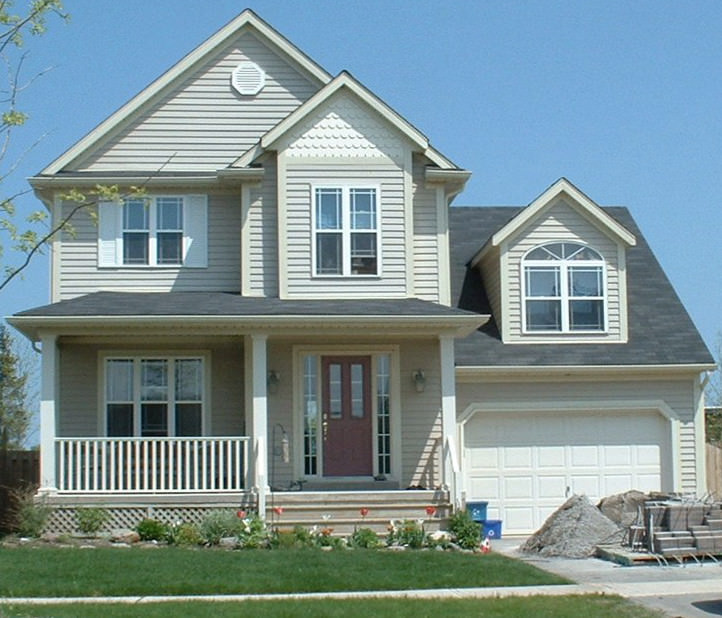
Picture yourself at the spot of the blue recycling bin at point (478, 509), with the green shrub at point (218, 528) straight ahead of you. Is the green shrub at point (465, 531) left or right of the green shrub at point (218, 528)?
left

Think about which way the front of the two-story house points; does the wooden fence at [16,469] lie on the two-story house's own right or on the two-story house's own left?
on the two-story house's own right

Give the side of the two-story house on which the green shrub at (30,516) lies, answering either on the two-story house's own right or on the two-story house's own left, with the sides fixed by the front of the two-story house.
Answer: on the two-story house's own right

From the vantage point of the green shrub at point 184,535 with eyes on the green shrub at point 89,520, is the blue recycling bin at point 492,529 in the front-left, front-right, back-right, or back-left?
back-right

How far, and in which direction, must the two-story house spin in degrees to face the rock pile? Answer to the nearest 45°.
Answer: approximately 45° to its left

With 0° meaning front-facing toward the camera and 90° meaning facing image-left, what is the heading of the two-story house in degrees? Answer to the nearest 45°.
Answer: approximately 0°

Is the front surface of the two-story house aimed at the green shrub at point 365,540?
yes

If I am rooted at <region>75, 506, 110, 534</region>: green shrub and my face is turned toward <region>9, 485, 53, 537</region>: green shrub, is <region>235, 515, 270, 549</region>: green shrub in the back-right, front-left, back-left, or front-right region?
back-left

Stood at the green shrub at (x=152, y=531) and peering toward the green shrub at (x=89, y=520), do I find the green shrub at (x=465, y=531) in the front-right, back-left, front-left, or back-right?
back-right
